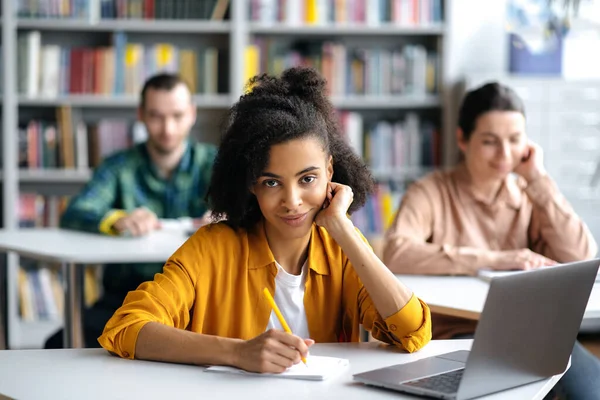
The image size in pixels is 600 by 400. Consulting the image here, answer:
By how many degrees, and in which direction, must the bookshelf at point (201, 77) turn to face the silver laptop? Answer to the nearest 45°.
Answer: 0° — it already faces it

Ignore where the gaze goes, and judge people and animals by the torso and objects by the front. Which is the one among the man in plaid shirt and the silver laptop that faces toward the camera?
the man in plaid shirt

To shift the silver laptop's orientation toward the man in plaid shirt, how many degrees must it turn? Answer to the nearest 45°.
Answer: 0° — it already faces them

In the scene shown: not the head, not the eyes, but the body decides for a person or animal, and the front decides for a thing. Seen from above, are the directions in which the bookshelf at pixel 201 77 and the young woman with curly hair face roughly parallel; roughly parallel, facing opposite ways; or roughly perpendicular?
roughly parallel

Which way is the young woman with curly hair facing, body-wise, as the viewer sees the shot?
toward the camera

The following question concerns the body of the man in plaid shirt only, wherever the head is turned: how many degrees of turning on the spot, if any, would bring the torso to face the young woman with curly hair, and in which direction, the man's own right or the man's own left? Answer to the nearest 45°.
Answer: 0° — they already face them

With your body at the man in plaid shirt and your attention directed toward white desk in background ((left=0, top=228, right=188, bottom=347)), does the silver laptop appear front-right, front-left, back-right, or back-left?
front-left

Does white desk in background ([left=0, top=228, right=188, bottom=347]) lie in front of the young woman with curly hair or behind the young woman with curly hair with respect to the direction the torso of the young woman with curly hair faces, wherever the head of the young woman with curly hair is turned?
behind

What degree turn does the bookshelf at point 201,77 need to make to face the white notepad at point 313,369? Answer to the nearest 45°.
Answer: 0° — it already faces it

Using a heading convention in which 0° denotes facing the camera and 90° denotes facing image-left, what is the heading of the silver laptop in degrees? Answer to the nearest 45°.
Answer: approximately 135°

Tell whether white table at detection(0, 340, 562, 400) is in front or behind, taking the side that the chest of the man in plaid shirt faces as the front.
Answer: in front

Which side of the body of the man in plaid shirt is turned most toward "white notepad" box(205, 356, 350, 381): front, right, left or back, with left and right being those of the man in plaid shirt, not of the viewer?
front

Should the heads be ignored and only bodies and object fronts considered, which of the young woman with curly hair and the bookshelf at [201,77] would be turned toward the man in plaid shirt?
the bookshelf

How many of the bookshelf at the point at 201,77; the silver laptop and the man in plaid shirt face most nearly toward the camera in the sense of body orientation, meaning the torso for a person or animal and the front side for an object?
2
